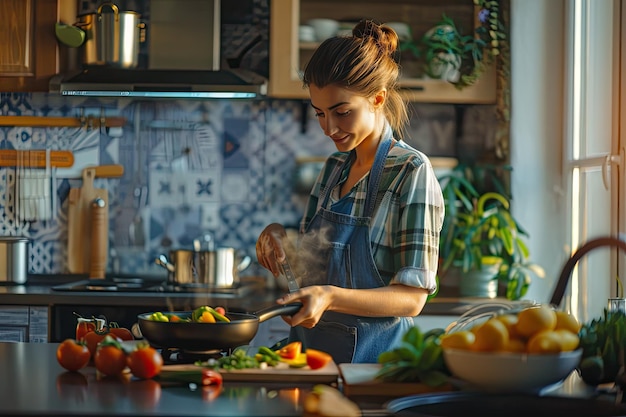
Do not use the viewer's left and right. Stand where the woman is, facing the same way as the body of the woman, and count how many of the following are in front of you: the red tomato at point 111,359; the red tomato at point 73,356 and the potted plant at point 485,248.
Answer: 2

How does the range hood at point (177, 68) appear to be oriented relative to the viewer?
toward the camera

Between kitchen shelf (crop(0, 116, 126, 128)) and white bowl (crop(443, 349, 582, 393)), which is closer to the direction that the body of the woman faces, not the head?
the white bowl

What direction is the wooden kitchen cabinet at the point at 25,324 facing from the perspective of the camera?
toward the camera

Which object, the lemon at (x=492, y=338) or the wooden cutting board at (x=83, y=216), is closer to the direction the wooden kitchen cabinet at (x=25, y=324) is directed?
the lemon

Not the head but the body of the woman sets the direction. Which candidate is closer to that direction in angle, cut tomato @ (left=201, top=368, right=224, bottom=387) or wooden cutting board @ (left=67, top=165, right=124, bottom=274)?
the cut tomato

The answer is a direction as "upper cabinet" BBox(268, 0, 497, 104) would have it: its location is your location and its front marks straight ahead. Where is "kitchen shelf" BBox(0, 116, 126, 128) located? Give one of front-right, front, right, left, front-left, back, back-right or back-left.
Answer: right

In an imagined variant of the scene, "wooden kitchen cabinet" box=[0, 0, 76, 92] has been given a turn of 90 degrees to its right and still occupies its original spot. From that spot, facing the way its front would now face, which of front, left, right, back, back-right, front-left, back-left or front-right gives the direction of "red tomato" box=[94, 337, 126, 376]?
left

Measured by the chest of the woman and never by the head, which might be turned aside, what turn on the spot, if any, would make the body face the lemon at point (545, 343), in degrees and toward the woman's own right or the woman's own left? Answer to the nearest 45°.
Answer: approximately 45° to the woman's own left

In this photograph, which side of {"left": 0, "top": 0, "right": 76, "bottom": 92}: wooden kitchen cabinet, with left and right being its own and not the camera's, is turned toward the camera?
front

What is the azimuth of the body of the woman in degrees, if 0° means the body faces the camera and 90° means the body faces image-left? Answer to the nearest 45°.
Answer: approximately 45°

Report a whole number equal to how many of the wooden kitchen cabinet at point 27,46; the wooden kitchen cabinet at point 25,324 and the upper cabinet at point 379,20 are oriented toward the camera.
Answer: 3

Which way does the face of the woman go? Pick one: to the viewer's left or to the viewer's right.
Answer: to the viewer's left
